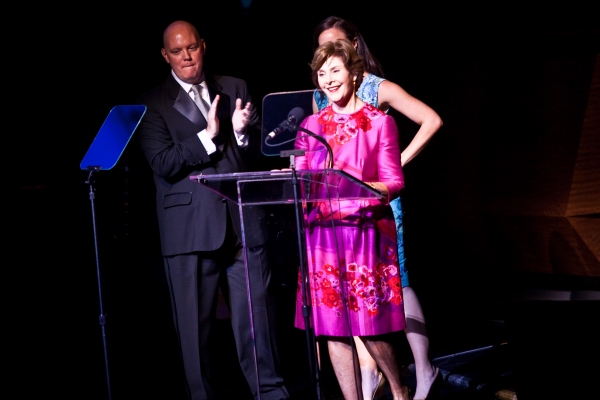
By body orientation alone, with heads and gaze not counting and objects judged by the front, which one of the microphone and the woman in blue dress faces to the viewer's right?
the microphone

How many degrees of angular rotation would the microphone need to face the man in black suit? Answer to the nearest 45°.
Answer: approximately 135° to its left

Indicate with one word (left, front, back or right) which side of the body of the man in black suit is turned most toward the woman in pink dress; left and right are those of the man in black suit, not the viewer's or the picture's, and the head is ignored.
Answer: front

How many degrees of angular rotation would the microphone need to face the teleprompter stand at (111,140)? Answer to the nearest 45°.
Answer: approximately 135° to its left

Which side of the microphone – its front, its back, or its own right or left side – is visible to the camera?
right

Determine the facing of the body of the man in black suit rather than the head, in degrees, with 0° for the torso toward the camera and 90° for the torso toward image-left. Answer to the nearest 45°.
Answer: approximately 315°

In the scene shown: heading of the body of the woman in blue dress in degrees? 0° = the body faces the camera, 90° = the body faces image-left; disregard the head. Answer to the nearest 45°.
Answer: approximately 45°
